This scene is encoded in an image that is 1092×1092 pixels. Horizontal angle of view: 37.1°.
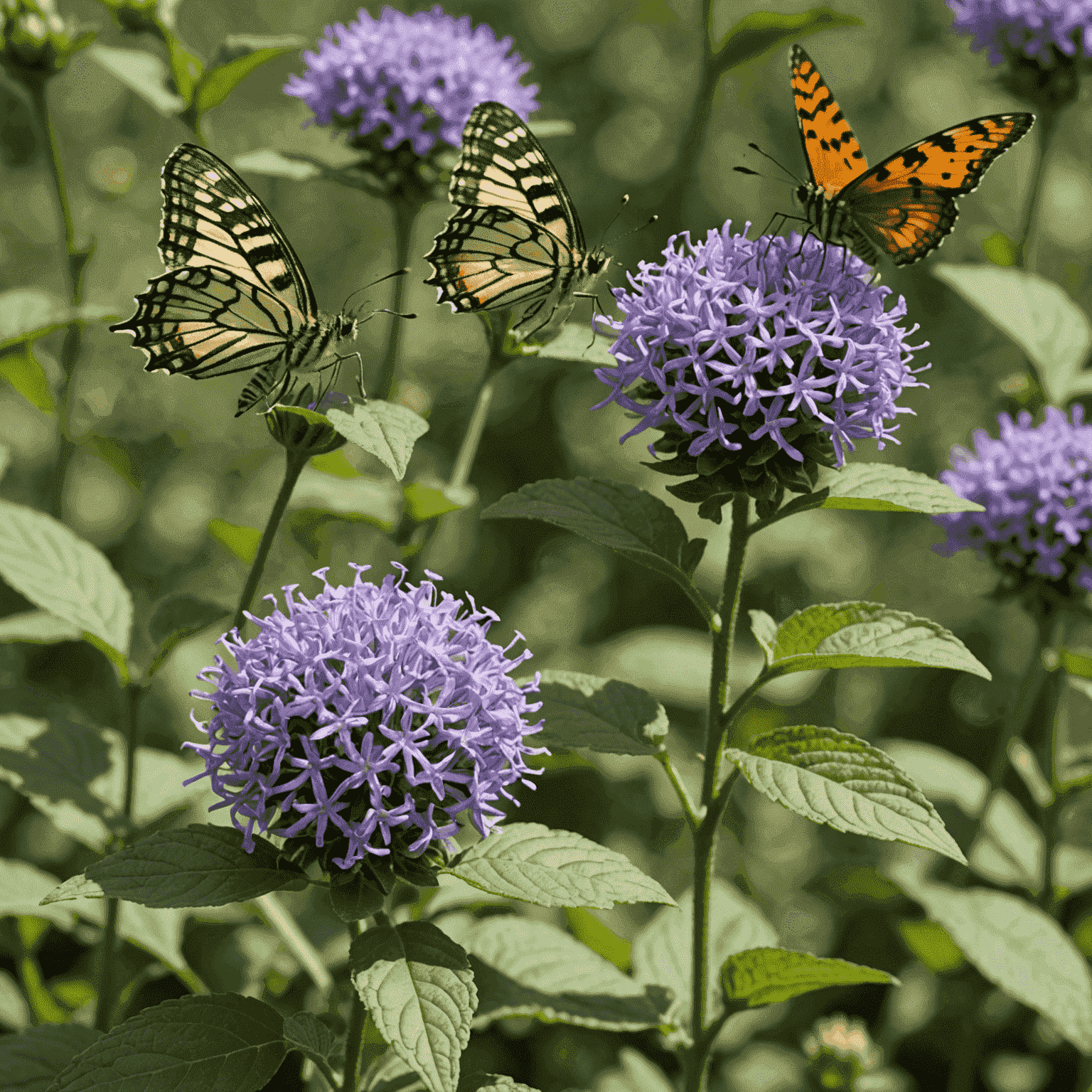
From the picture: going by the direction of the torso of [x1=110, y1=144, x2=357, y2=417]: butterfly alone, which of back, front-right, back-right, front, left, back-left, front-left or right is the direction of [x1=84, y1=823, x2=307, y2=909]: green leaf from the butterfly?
right

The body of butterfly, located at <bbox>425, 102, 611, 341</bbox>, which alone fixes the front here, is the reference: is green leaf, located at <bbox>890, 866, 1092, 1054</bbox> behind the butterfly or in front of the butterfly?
in front

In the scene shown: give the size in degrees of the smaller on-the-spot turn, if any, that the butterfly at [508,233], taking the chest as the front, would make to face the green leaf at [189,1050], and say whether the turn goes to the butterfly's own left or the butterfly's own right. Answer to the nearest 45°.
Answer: approximately 90° to the butterfly's own right

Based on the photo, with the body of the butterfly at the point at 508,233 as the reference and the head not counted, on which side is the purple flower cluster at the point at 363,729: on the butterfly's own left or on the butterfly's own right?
on the butterfly's own right

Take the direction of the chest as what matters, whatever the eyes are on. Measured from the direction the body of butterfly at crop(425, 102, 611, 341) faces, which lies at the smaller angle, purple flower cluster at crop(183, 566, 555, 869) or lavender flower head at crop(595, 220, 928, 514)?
the lavender flower head

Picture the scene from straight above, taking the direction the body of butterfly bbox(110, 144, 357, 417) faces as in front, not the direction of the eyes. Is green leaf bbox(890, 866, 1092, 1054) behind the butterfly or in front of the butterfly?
in front

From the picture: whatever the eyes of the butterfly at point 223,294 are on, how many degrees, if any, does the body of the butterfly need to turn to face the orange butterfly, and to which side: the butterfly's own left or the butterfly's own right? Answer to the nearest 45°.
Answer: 0° — it already faces it

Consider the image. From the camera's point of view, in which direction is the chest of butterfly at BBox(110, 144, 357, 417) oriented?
to the viewer's right

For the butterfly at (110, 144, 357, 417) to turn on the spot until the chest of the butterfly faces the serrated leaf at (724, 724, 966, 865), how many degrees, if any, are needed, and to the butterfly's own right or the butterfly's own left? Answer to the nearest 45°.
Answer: approximately 45° to the butterfly's own right

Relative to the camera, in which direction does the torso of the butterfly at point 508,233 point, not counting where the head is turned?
to the viewer's right

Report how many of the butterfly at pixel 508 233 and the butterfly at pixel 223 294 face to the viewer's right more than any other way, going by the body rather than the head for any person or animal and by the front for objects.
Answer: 2
